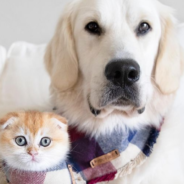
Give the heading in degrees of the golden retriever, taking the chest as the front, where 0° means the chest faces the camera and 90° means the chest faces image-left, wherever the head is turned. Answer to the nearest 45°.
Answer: approximately 0°
